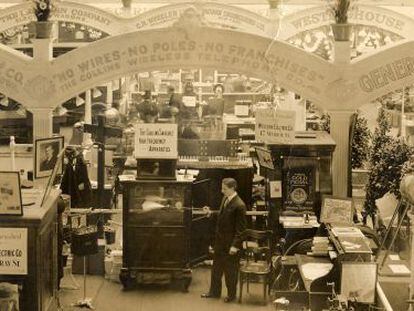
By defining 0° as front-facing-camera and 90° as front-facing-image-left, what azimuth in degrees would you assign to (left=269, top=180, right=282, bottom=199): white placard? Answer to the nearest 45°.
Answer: approximately 0°
